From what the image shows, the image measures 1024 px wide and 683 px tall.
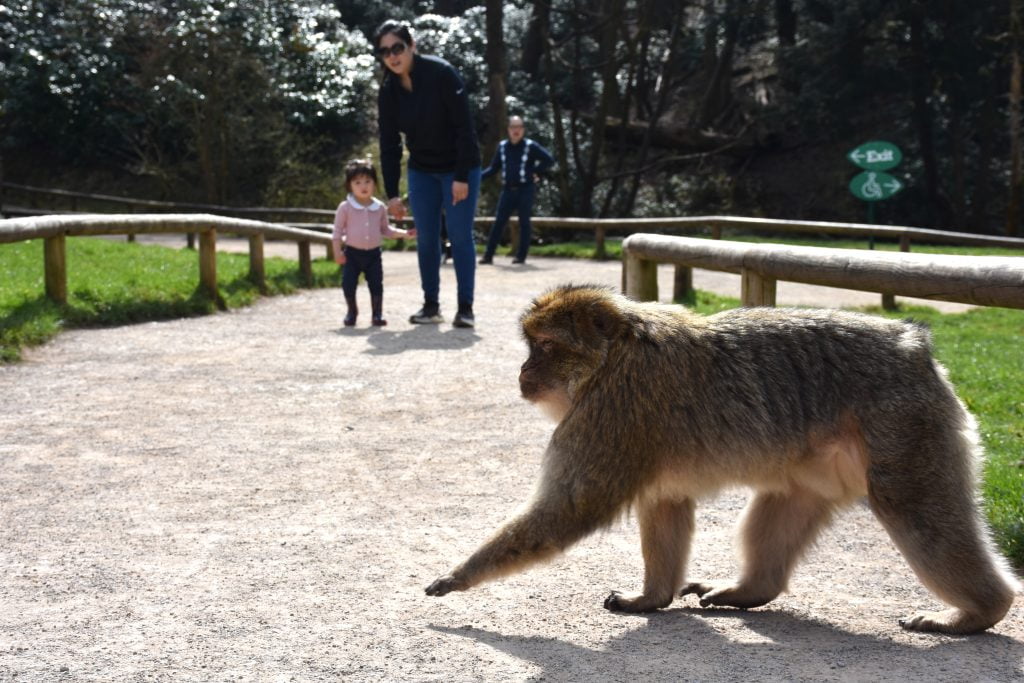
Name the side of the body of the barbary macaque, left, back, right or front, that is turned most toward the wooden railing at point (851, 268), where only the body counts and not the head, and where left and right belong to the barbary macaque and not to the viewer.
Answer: right

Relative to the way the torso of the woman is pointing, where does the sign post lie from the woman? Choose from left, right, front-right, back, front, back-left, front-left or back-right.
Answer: back

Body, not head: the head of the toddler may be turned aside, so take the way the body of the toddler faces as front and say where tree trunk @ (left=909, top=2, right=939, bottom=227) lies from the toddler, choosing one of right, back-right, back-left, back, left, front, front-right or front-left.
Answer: back-left

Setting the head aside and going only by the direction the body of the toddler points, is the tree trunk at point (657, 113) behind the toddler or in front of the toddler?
behind

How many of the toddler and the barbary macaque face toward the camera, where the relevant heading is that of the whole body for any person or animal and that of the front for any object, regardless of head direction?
1

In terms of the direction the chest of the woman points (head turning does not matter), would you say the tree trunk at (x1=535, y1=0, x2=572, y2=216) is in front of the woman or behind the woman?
behind

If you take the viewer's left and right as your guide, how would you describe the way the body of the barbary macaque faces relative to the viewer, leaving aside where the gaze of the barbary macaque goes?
facing to the left of the viewer

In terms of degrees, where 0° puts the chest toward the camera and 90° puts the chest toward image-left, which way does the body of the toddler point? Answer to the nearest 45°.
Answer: approximately 0°
